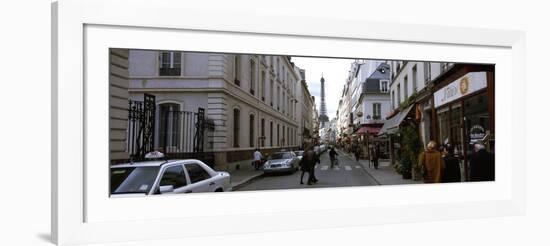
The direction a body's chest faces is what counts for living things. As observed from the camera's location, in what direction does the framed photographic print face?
facing the viewer and to the right of the viewer
